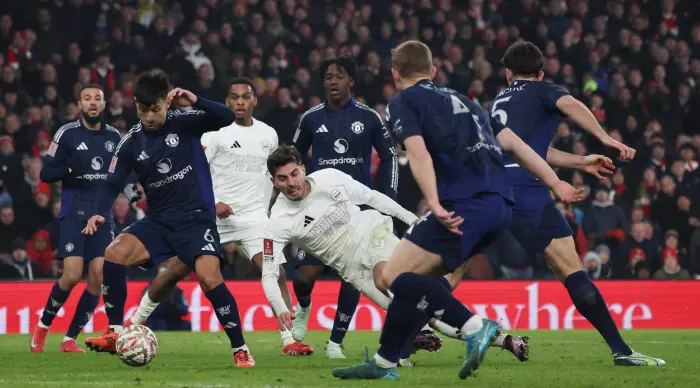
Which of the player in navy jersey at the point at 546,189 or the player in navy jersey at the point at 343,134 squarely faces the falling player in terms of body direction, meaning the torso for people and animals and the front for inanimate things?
the player in navy jersey at the point at 343,134

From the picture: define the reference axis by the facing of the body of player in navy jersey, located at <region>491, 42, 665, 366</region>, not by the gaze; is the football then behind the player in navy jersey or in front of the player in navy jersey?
behind

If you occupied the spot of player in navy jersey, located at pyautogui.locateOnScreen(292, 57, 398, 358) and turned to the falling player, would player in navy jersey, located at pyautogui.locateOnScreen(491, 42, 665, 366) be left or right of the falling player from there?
left

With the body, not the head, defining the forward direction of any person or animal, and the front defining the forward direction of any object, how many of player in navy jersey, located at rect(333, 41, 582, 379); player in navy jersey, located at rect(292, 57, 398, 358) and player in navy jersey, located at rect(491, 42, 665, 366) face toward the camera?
1

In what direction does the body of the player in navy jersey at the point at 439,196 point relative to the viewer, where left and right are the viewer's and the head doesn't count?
facing away from the viewer and to the left of the viewer

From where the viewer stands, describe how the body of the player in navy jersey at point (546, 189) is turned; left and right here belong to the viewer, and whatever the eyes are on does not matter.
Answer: facing away from the viewer and to the right of the viewer

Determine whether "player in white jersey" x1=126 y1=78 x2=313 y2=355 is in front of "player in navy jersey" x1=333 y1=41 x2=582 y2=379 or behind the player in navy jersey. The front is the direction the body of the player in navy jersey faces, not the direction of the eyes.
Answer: in front

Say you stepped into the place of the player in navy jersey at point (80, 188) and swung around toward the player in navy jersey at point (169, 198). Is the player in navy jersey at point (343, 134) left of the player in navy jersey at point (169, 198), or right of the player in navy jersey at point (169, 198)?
left

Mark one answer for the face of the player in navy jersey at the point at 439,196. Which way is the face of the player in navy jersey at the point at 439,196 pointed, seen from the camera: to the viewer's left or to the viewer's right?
to the viewer's left
